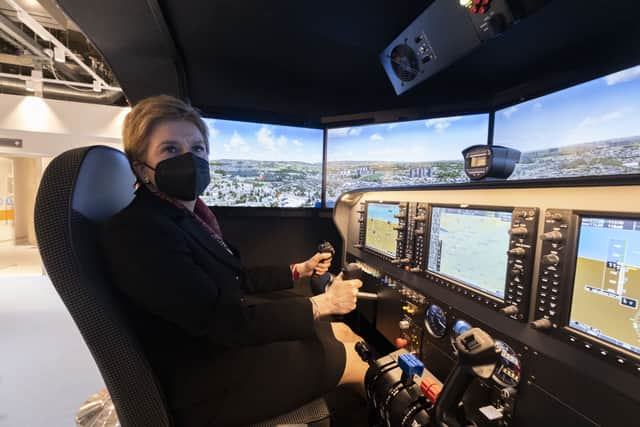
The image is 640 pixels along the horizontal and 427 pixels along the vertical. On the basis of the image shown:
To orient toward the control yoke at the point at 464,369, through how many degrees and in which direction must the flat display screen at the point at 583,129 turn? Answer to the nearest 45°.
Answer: approximately 45° to its left

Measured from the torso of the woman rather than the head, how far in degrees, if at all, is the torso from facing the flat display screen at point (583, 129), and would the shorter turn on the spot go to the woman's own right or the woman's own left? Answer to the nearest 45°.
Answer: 0° — they already face it

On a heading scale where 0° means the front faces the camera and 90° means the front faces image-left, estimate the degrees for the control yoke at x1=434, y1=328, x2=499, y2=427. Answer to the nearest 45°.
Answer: approximately 45°

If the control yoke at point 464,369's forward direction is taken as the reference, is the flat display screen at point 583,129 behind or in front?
behind

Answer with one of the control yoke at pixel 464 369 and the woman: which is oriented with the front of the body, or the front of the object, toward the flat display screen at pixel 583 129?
the woman

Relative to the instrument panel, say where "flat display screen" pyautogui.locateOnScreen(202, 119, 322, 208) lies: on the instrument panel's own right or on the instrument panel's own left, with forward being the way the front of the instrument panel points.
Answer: on the instrument panel's own right

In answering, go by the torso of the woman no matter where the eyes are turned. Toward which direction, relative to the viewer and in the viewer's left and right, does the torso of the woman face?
facing to the right of the viewer

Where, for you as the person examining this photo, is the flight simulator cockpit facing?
facing away from the viewer and to the right of the viewer
